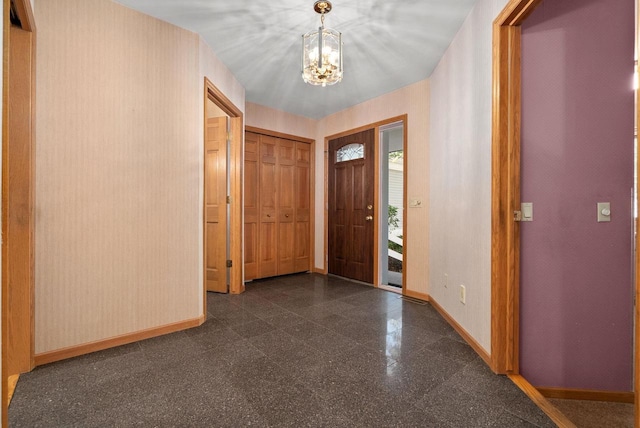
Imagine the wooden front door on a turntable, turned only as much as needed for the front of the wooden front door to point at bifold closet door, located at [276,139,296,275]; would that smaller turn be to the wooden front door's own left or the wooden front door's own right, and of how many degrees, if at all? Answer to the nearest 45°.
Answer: approximately 45° to the wooden front door's own right

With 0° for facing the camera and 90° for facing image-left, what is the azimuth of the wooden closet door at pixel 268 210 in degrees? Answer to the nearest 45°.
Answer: approximately 315°

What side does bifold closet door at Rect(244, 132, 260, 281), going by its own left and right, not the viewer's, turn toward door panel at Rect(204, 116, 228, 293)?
right

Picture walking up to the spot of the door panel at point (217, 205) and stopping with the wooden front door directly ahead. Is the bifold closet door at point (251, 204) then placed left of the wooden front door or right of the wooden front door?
left

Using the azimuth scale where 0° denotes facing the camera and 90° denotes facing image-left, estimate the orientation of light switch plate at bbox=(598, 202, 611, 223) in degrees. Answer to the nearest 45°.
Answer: approximately 0°

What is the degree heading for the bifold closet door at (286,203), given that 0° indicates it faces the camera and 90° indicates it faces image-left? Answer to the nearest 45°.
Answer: approximately 315°

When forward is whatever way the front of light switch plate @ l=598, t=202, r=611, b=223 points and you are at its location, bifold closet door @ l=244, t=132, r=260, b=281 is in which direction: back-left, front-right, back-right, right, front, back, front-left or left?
right

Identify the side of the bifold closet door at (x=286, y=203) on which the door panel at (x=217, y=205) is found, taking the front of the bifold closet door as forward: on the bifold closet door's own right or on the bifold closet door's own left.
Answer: on the bifold closet door's own right

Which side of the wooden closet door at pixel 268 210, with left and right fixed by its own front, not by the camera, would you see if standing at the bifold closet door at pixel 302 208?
left
